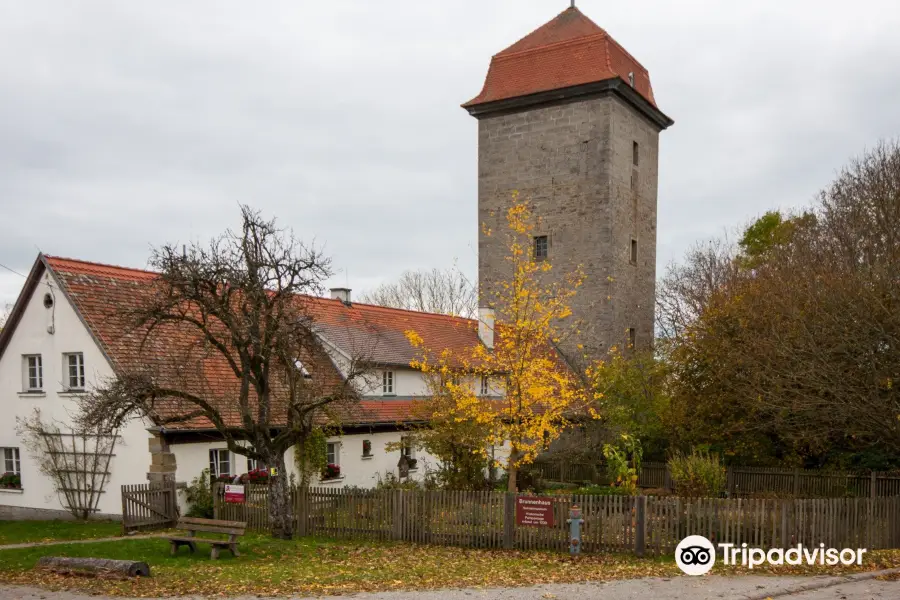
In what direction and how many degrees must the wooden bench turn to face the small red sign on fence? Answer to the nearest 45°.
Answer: approximately 135° to its right

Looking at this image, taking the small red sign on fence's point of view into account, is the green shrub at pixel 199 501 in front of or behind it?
behind

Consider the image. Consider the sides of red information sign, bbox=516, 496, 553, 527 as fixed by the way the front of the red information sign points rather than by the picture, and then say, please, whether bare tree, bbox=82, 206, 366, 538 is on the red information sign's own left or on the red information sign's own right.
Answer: on the red information sign's own right

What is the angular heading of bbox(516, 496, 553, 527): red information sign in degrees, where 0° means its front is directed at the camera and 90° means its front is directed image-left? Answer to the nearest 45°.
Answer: approximately 0°

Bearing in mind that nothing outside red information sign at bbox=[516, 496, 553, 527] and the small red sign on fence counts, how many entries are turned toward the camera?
2

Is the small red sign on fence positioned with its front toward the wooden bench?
yes

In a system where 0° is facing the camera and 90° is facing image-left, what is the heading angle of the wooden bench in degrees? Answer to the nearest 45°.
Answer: approximately 45°

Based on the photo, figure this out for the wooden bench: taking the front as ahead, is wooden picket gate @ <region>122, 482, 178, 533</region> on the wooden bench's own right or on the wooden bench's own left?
on the wooden bench's own right
